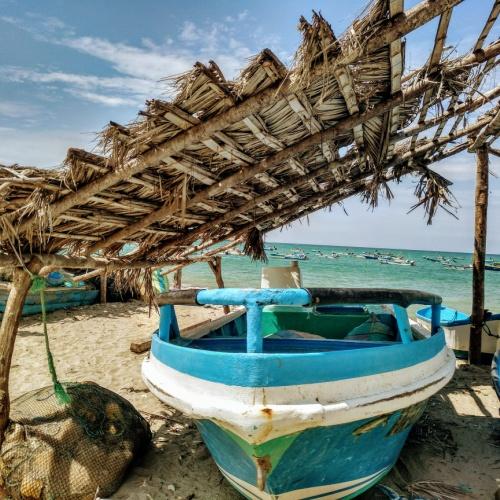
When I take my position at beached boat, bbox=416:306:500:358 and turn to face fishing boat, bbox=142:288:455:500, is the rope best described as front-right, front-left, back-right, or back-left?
front-right

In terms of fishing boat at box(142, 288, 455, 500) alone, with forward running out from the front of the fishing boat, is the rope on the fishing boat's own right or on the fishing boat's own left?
on the fishing boat's own right

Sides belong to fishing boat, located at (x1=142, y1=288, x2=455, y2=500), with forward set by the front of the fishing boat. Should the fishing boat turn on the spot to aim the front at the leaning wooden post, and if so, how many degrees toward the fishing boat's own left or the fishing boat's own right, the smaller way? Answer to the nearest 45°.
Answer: approximately 90° to the fishing boat's own right

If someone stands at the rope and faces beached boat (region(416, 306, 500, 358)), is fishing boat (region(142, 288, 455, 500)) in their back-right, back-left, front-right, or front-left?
front-right

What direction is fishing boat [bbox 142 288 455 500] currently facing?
toward the camera
